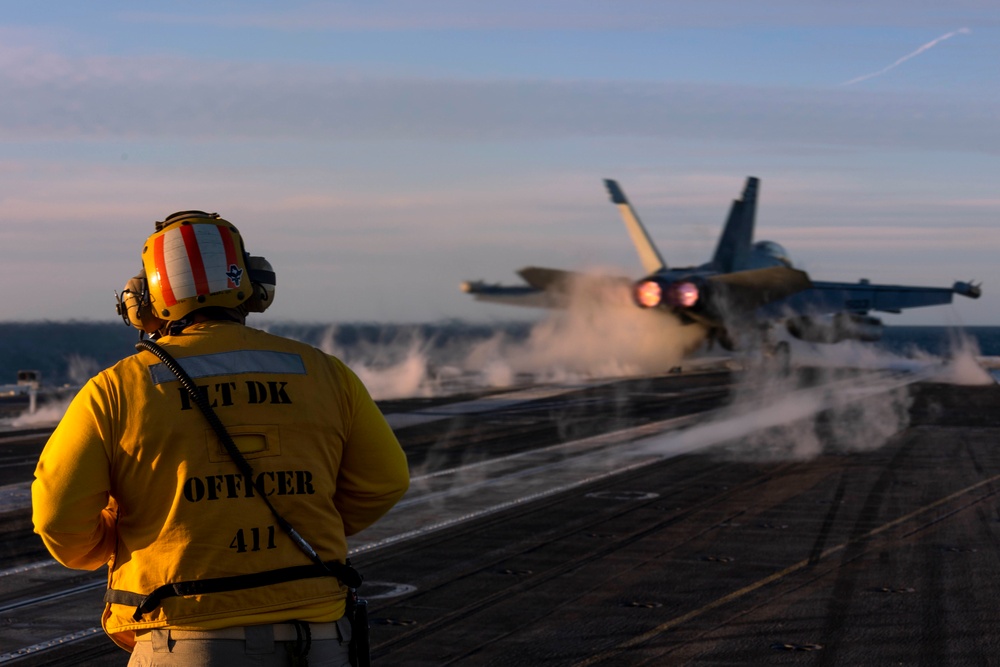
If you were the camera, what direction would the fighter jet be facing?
facing away from the viewer and to the right of the viewer

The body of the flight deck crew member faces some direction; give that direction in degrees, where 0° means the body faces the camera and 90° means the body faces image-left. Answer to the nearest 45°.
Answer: approximately 180°

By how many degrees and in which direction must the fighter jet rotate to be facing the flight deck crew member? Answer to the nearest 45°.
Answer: approximately 135° to its right

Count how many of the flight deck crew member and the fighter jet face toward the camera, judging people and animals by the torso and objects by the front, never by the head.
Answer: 0

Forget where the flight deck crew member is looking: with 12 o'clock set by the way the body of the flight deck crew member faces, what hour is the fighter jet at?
The fighter jet is roughly at 1 o'clock from the flight deck crew member.
